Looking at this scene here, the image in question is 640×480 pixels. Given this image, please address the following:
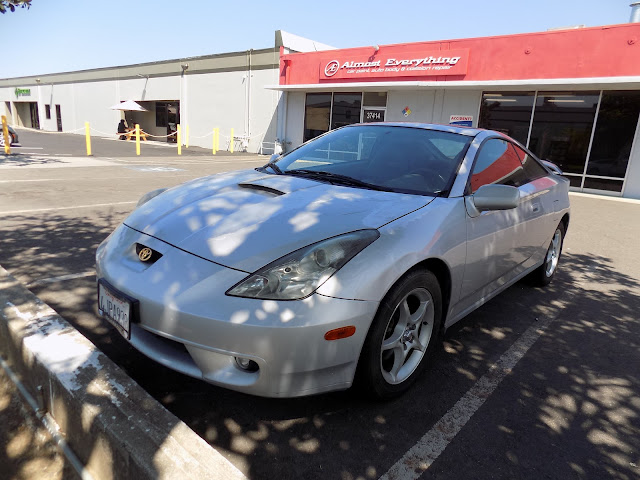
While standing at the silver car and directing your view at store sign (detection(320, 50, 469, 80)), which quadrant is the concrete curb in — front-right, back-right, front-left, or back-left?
back-left

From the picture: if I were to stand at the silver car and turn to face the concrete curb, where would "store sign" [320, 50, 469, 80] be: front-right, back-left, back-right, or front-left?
back-right

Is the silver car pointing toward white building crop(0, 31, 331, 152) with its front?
no

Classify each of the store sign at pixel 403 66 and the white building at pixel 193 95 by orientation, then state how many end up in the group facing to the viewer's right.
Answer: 0

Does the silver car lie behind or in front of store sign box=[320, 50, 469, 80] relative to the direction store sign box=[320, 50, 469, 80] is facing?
in front

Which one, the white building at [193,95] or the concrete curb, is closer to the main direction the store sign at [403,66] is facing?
the concrete curb

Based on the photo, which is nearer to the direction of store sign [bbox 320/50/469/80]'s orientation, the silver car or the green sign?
the silver car

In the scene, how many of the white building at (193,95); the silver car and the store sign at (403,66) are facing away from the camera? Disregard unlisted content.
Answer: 0

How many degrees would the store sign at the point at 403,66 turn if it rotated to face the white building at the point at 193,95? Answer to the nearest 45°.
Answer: approximately 90° to its right

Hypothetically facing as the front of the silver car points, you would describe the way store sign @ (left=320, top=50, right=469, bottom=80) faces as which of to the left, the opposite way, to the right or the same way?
the same way

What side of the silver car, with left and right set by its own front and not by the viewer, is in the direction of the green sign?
right

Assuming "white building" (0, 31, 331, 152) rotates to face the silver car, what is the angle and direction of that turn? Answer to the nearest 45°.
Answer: approximately 45° to its left

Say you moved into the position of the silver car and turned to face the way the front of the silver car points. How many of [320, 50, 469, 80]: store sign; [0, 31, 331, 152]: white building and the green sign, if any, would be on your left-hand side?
0

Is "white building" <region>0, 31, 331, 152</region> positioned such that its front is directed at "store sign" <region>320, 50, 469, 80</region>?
no

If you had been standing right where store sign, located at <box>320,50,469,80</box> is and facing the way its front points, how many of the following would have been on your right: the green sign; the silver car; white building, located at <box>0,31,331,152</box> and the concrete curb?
2

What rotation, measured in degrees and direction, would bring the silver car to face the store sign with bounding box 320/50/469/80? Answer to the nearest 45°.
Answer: approximately 135° to its right

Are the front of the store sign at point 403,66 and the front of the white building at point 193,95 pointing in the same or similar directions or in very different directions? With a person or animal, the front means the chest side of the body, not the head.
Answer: same or similar directions

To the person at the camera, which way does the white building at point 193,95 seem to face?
facing the viewer and to the left of the viewer
